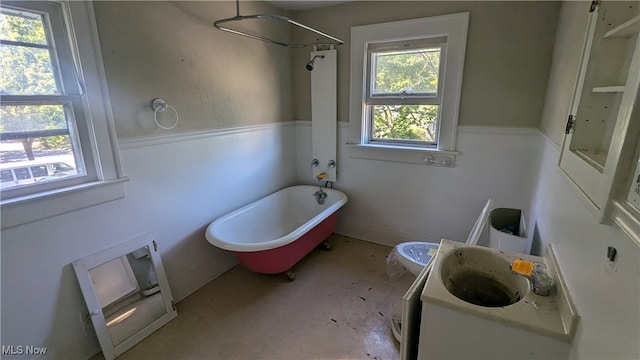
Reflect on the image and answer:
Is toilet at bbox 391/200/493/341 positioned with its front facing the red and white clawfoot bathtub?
yes

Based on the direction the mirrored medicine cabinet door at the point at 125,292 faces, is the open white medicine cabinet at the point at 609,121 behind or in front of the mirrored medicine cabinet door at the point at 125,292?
in front

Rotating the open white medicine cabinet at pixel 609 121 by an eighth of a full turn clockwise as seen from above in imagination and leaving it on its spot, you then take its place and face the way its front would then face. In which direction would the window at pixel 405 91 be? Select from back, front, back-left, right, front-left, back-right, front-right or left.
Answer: front-right

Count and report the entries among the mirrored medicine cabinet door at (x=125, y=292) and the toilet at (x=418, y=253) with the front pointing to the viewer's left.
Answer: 1

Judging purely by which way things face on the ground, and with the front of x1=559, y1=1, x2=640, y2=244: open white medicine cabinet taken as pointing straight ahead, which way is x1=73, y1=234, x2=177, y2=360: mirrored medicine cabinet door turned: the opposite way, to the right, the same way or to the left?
the opposite way

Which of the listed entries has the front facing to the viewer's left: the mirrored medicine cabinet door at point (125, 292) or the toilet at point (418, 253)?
the toilet

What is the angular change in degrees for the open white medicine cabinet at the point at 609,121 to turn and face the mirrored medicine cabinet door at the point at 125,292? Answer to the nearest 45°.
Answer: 0° — it already faces it

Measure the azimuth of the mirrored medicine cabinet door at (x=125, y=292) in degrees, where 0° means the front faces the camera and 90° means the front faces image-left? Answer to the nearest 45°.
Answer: approximately 315°

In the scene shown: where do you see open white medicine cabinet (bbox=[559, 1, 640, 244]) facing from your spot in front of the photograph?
facing the viewer and to the left of the viewer

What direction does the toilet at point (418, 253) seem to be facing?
to the viewer's left

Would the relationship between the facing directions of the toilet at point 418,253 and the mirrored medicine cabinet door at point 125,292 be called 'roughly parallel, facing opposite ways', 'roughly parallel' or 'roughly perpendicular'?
roughly parallel, facing opposite ways
